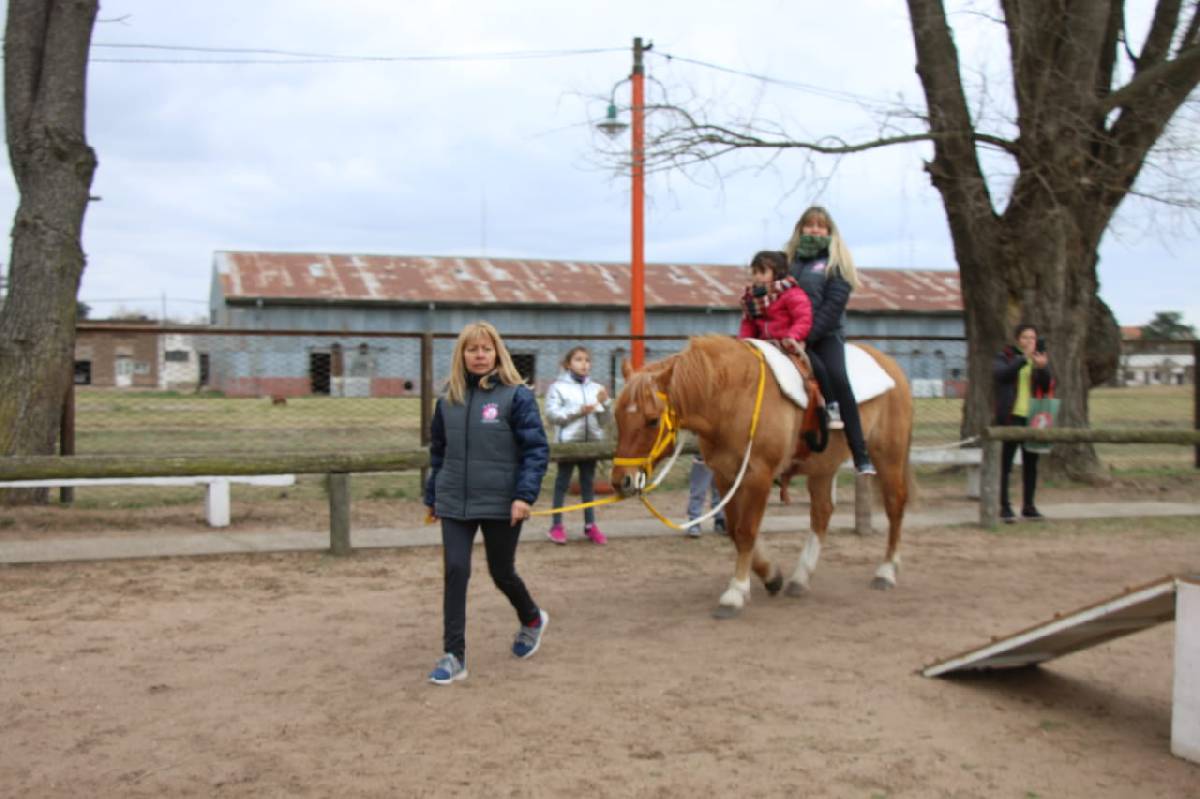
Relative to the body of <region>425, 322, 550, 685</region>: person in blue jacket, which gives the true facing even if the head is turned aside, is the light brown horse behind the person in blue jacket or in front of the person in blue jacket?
behind

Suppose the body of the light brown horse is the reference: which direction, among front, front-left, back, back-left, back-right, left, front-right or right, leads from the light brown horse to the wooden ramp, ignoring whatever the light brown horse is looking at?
left

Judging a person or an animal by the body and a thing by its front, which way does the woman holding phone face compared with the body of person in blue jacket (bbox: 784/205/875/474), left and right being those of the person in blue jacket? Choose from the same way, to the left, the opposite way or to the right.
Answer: to the left

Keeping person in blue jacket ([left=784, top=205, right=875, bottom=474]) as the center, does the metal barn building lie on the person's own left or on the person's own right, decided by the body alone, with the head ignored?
on the person's own right

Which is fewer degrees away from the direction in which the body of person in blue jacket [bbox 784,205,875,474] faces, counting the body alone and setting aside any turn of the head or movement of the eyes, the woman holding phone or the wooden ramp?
the wooden ramp

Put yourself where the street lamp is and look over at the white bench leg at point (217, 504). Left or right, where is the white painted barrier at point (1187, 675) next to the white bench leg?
left

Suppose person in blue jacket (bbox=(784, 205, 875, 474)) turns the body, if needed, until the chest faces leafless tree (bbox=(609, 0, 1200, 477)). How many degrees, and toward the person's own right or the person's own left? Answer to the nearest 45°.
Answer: approximately 135° to the person's own right

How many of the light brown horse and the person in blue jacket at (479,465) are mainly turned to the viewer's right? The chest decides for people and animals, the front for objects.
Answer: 0

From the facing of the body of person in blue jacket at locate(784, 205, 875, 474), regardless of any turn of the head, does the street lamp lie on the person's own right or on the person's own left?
on the person's own right

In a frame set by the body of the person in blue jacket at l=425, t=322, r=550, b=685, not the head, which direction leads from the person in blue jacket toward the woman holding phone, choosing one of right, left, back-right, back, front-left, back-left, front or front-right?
back

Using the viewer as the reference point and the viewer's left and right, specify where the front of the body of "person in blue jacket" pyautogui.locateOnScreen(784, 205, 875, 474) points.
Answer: facing the viewer and to the left of the viewer

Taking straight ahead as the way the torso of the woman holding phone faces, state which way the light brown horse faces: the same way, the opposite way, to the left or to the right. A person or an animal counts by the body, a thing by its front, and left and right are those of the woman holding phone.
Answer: to the right
